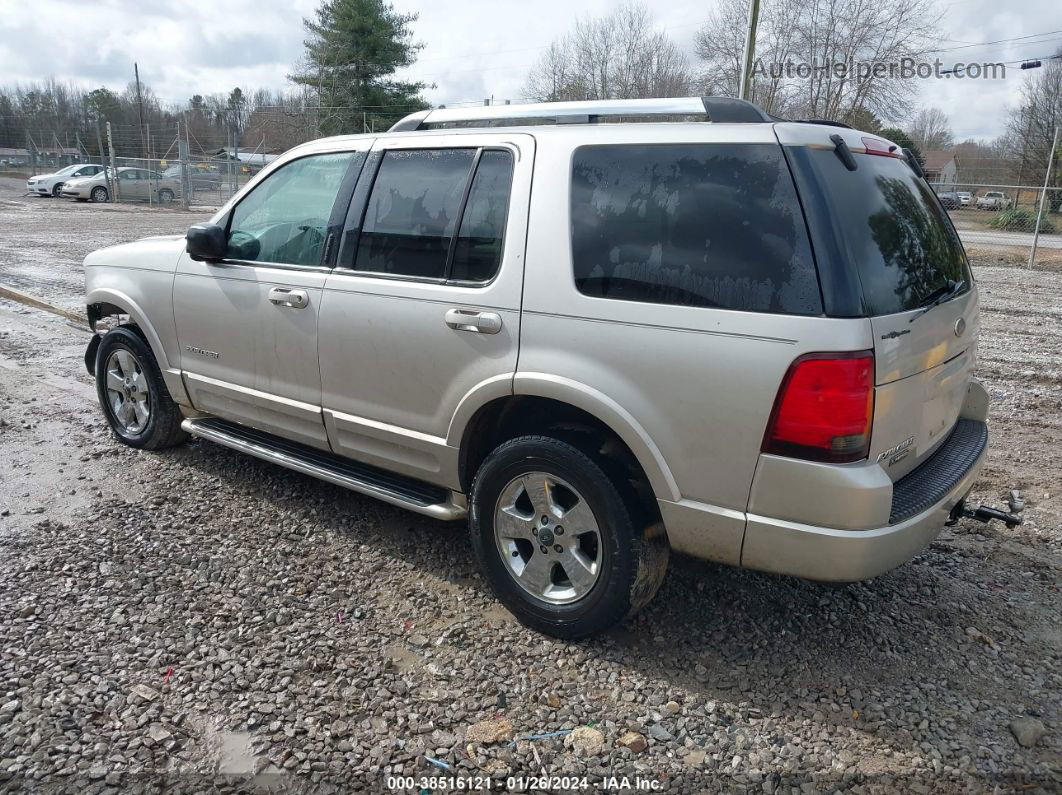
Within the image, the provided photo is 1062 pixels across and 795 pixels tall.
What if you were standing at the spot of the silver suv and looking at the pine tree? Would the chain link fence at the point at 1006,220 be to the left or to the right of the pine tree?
right

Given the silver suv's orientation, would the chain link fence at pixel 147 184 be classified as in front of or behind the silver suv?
in front

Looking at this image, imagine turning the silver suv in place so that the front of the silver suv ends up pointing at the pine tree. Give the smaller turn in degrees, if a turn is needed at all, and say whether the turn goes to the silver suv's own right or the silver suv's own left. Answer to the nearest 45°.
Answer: approximately 45° to the silver suv's own right

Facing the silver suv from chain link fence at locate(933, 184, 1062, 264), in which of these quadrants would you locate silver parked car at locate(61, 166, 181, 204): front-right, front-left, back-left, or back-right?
front-right

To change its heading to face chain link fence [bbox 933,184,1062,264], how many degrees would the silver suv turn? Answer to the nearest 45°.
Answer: approximately 90° to its right

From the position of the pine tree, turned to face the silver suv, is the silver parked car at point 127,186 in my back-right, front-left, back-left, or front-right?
front-right

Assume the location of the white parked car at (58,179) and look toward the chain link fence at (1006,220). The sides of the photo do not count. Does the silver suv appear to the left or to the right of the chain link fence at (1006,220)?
right

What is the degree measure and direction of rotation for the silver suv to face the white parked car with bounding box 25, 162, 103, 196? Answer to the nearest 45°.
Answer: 0° — it already faces it

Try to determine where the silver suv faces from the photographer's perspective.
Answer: facing away from the viewer and to the left of the viewer

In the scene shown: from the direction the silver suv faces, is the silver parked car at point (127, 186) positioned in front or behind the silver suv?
in front

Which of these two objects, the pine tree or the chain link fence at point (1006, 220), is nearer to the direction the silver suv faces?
the pine tree

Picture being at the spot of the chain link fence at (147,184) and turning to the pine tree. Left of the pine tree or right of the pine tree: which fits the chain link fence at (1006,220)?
right
